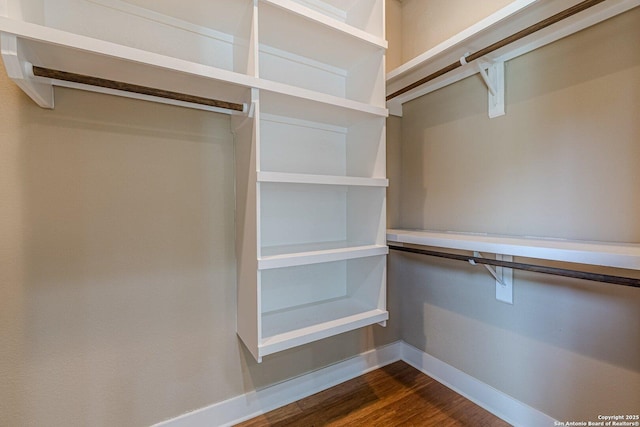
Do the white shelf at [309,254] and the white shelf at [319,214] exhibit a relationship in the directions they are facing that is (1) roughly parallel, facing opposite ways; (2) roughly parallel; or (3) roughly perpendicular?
roughly parallel

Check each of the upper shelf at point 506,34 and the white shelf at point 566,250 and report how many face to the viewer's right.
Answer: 0

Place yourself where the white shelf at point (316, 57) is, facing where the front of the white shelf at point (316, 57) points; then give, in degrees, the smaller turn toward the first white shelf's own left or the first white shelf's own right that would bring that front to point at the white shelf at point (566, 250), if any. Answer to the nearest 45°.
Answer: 0° — it already faces it

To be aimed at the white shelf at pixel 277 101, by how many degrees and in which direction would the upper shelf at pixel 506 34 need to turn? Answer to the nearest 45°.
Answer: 0° — it already faces it

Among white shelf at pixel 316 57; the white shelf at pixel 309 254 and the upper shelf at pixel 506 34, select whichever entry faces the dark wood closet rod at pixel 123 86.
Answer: the upper shelf

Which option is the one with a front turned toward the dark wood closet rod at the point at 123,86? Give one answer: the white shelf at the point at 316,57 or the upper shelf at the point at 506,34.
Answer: the upper shelf

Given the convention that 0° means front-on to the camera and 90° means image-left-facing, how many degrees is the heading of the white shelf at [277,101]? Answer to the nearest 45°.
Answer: approximately 315°

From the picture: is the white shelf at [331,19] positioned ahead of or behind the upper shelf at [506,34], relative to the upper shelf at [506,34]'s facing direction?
ahead

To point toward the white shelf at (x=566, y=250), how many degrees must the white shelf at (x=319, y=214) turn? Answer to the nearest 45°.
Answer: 0° — it already faces it

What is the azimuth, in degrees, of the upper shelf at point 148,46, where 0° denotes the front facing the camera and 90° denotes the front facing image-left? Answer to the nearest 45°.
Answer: approximately 315°

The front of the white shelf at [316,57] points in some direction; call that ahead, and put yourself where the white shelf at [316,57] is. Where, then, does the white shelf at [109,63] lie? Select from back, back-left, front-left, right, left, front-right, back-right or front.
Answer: right

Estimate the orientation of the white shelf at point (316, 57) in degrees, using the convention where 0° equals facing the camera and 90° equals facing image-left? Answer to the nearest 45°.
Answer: approximately 315°
